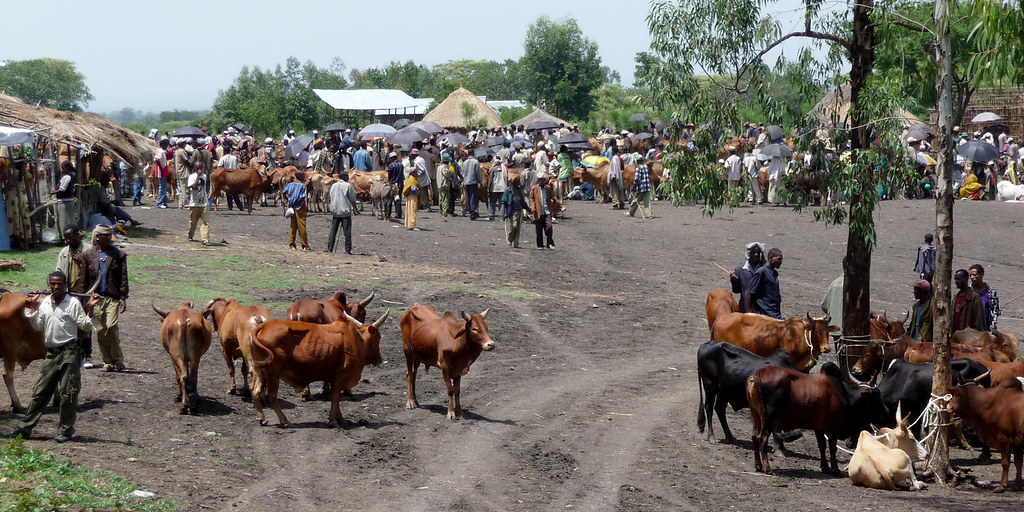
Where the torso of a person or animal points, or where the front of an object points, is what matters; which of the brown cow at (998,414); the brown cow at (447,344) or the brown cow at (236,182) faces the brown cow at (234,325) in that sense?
the brown cow at (998,414)

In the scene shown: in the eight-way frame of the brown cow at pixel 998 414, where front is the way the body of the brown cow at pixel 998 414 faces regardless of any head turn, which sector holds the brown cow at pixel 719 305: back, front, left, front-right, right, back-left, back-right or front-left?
front-right

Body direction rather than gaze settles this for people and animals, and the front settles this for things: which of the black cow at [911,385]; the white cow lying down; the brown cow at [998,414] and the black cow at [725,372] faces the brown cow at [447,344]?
the brown cow at [998,414]

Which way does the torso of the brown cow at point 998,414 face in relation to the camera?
to the viewer's left

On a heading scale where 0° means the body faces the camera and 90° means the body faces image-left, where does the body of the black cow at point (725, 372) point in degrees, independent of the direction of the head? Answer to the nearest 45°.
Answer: approximately 225°

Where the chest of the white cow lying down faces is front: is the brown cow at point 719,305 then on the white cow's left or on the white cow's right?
on the white cow's left

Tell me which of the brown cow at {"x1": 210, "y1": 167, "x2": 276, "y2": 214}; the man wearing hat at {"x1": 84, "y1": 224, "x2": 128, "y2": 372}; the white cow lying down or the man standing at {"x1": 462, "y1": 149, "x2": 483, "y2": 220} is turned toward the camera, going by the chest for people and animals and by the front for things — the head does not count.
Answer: the man wearing hat
